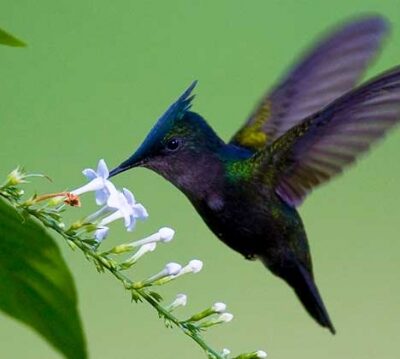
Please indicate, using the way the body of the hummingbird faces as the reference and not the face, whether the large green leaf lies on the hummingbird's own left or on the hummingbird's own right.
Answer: on the hummingbird's own left

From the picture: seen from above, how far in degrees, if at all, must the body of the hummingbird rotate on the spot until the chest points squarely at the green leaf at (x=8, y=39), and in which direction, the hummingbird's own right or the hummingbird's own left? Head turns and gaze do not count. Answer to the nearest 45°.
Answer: approximately 45° to the hummingbird's own left

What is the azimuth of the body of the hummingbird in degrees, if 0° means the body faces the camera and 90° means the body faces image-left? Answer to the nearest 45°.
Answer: approximately 90°
